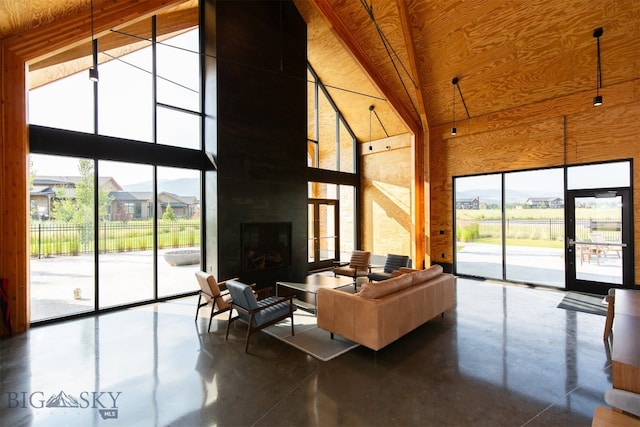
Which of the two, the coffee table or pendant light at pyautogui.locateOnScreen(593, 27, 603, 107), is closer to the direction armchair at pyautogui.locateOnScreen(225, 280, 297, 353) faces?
the coffee table

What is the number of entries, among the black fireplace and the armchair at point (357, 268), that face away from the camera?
0

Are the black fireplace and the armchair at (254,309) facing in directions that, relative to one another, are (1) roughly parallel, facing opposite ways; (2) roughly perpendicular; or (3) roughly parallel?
roughly perpendicular

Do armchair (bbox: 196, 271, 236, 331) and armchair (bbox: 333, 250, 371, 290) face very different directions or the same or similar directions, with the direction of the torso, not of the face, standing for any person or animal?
very different directions

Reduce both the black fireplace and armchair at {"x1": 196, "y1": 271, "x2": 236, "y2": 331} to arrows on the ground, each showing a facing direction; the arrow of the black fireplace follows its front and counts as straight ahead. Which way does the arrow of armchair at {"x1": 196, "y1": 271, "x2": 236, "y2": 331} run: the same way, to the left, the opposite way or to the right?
to the left

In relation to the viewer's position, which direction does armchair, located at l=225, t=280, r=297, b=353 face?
facing away from the viewer and to the right of the viewer

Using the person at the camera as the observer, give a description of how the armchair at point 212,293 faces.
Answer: facing away from the viewer and to the right of the viewer

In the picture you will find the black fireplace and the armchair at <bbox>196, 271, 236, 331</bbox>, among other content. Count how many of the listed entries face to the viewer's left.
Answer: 0

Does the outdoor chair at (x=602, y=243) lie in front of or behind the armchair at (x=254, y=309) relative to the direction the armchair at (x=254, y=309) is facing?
in front

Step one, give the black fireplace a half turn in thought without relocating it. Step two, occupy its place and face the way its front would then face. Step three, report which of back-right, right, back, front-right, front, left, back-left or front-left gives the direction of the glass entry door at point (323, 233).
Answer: right

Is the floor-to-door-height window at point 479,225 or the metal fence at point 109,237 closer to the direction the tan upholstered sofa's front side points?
the metal fence

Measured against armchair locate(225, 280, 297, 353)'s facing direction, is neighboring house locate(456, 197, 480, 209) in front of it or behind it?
in front
